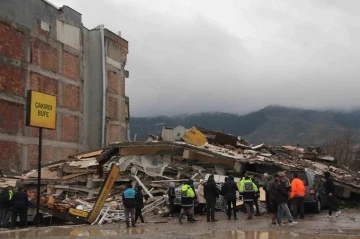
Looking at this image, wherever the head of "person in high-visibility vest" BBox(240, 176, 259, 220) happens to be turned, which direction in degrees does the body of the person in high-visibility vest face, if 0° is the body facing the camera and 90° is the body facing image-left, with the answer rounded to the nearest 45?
approximately 180°

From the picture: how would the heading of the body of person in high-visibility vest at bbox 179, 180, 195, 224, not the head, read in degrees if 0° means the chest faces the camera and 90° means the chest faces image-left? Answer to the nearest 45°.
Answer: approximately 225°

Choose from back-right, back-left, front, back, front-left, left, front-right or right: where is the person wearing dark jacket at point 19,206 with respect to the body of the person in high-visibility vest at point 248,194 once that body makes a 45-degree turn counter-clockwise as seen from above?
front-left

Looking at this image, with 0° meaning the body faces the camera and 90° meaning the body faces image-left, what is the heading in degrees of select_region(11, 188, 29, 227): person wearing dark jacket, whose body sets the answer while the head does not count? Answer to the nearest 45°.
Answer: approximately 180°

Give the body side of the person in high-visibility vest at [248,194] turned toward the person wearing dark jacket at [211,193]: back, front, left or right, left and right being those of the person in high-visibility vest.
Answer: left

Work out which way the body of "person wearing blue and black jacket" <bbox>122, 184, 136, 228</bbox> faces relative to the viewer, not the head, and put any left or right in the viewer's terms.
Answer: facing away from the viewer

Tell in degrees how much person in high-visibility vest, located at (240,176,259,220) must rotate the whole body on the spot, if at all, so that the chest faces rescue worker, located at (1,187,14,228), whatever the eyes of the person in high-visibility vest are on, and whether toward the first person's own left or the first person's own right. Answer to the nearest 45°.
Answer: approximately 90° to the first person's own left

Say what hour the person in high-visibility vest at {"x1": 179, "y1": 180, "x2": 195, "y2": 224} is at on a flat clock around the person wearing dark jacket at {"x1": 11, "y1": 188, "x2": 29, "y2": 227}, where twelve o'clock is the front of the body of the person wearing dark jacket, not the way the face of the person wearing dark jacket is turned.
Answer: The person in high-visibility vest is roughly at 4 o'clock from the person wearing dark jacket.

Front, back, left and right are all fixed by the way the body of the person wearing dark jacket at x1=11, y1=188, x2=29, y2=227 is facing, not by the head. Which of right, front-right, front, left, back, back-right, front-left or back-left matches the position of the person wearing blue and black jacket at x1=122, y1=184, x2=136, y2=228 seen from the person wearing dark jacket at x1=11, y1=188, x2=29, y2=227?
back-right

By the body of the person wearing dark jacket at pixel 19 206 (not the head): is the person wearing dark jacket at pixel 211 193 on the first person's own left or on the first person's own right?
on the first person's own right

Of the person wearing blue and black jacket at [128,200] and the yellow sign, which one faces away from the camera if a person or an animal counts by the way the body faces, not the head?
the person wearing blue and black jacket

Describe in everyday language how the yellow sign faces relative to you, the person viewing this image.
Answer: facing the viewer and to the right of the viewer
